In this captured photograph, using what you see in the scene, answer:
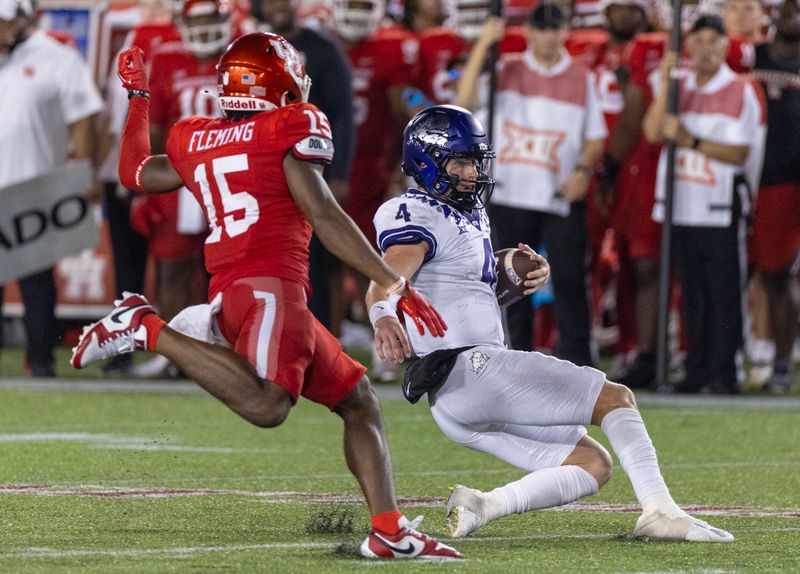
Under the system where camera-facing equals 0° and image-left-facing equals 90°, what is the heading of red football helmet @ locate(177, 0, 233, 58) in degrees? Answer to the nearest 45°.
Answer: approximately 0°

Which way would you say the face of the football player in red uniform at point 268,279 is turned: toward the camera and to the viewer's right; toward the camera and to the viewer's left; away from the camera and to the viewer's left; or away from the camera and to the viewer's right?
away from the camera and to the viewer's right

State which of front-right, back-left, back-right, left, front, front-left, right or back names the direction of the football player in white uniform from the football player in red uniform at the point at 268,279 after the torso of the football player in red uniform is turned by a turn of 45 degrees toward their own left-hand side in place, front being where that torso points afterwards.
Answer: right

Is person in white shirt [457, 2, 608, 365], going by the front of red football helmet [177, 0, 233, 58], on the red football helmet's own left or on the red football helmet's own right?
on the red football helmet's own left

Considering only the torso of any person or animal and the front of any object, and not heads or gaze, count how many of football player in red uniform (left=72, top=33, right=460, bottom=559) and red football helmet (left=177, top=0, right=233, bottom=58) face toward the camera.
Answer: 1

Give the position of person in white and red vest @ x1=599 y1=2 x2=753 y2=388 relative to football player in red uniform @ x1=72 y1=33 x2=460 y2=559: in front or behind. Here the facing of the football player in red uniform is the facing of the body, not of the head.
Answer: in front
